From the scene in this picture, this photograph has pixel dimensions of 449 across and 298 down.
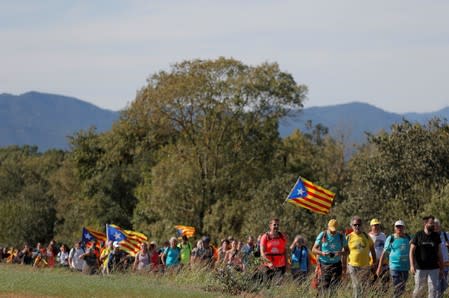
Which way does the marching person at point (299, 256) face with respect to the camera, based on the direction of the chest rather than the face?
toward the camera

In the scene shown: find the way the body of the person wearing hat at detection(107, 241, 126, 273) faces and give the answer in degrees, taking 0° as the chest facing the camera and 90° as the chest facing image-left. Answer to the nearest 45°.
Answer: approximately 315°

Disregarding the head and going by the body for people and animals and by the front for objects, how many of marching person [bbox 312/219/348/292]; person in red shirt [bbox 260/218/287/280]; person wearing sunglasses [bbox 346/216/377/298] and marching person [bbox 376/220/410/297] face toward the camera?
4

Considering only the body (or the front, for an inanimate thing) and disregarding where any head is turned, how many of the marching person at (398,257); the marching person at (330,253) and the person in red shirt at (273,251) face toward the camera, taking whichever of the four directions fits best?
3

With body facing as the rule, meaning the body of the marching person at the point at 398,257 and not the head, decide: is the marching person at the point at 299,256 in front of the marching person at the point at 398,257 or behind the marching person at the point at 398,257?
behind

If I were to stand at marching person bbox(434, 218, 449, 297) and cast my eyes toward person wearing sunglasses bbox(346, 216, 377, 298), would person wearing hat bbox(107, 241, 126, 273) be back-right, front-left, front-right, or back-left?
front-right

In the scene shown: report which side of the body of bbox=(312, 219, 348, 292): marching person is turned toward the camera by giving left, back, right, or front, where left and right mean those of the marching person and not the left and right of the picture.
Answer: front

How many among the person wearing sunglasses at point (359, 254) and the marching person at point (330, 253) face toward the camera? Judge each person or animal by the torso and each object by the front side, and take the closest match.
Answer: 2

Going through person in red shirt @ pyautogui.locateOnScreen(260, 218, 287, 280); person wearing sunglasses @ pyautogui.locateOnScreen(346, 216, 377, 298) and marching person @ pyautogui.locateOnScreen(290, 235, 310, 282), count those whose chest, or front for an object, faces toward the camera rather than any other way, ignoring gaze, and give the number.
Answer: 3

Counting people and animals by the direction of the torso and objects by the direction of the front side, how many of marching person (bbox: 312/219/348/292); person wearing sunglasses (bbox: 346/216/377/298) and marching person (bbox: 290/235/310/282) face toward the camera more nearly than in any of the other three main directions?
3
